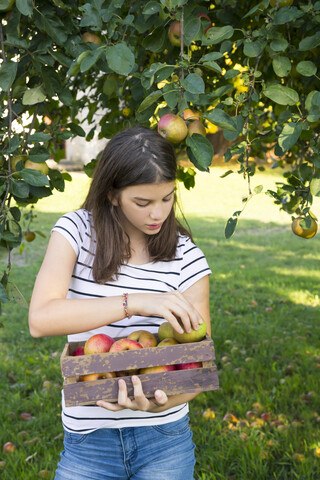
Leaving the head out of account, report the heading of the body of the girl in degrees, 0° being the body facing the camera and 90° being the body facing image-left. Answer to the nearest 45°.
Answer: approximately 0°
